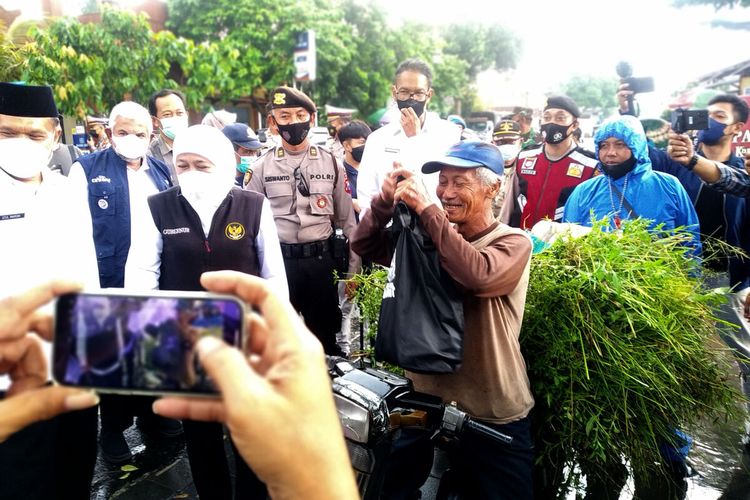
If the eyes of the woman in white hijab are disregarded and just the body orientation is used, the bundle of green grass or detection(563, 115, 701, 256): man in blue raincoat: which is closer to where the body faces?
the bundle of green grass

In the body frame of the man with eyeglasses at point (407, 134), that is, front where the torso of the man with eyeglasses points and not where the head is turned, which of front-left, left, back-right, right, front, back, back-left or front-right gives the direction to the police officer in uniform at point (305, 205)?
right

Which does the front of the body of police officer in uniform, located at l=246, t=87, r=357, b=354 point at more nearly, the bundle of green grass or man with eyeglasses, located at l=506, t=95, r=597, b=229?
the bundle of green grass

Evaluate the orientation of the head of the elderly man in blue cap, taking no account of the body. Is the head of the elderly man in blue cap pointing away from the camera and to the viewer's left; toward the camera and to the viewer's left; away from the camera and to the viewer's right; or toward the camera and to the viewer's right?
toward the camera and to the viewer's left

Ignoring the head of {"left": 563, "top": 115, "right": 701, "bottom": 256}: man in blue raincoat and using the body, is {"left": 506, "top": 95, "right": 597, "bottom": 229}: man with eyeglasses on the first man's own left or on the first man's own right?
on the first man's own right

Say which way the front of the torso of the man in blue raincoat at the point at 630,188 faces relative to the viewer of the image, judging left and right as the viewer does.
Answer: facing the viewer and to the left of the viewer

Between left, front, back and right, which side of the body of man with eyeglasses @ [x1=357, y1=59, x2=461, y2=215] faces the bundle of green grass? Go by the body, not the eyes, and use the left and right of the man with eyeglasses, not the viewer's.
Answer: front

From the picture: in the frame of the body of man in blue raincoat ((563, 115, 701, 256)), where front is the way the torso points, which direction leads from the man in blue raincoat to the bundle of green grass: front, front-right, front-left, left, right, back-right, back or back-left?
front-left

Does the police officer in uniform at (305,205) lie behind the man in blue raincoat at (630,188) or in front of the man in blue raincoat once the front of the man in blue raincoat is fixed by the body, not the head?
in front

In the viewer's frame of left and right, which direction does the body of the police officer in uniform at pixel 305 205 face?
facing the viewer

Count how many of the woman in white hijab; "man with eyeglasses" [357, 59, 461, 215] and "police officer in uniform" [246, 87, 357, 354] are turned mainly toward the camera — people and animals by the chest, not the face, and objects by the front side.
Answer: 3

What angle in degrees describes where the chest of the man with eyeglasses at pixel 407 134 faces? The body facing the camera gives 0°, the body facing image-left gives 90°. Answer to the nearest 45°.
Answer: approximately 0°
